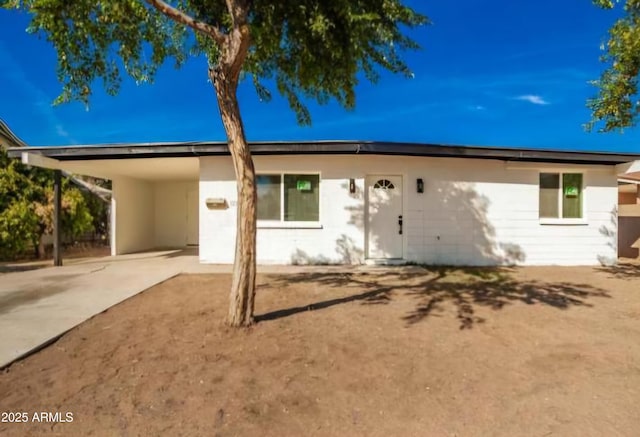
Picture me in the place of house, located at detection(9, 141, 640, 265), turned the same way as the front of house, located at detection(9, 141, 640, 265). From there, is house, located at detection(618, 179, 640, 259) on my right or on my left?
on my left

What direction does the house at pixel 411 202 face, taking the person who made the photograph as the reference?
facing the viewer
